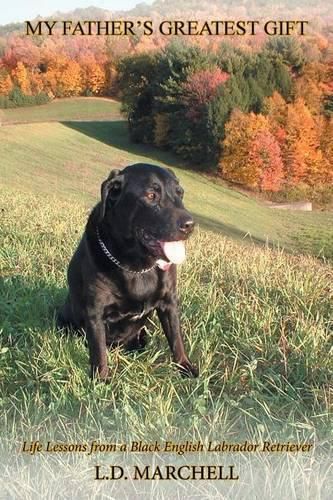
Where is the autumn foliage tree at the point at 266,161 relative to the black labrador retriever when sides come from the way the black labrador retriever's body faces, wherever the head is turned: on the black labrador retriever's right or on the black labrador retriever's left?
on the black labrador retriever's left

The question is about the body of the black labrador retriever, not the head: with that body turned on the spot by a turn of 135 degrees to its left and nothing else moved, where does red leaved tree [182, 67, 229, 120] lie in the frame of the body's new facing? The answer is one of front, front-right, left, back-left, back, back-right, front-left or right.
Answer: front

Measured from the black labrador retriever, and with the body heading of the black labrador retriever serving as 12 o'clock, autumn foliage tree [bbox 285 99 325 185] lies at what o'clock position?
The autumn foliage tree is roughly at 8 o'clock from the black labrador retriever.

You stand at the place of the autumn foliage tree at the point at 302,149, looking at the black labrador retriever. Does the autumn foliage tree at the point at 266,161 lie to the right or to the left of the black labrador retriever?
right

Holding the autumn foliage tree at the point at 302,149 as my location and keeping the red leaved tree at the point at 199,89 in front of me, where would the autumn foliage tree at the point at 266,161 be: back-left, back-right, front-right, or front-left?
front-left

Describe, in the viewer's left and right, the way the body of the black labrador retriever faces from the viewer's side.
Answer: facing the viewer and to the right of the viewer
